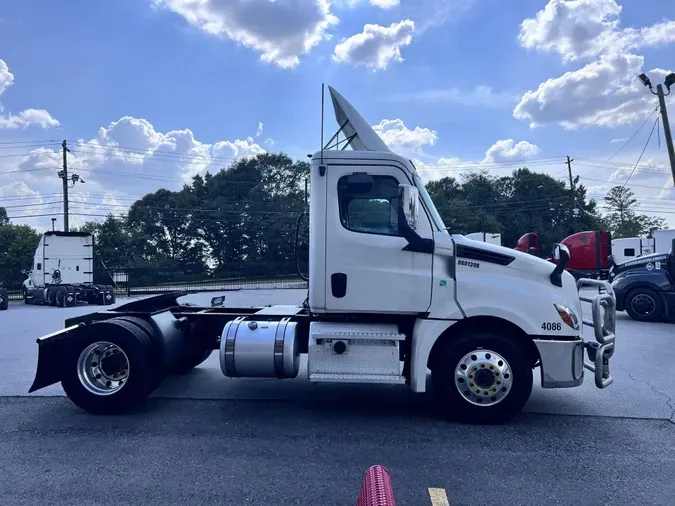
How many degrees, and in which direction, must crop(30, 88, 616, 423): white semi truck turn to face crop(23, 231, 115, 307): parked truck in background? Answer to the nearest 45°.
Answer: approximately 135° to its left

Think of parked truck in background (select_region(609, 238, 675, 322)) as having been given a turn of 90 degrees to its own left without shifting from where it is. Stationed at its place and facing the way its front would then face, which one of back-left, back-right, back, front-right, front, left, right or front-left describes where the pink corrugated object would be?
front

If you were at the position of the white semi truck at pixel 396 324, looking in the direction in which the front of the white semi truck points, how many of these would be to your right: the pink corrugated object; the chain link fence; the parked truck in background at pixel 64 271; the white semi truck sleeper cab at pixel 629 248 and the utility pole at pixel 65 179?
1

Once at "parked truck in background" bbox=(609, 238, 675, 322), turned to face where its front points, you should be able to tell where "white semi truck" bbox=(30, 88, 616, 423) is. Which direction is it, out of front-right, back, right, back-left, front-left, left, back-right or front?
left

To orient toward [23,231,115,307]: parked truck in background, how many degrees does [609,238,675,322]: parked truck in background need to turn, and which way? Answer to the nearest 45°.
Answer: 0° — it already faces it

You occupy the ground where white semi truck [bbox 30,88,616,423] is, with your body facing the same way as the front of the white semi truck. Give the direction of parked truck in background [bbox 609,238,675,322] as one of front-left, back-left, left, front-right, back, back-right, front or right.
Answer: front-left

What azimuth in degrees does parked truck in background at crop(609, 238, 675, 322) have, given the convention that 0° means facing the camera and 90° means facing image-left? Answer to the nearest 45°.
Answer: approximately 90°

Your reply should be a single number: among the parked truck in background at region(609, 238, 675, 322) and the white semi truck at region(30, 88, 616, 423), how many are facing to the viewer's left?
1

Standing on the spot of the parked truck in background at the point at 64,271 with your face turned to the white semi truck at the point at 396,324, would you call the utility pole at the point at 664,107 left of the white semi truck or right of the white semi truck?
left

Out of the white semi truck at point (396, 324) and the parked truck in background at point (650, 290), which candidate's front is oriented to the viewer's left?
the parked truck in background

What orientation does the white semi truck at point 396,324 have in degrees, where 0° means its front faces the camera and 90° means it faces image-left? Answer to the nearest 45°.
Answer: approximately 270°

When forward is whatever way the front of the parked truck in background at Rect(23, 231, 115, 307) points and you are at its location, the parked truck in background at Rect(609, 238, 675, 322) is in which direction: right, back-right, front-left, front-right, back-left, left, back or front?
back

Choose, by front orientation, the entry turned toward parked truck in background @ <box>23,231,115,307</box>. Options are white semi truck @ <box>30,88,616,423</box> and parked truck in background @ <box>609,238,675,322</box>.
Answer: parked truck in background @ <box>609,238,675,322</box>

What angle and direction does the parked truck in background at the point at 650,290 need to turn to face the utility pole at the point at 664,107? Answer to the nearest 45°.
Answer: approximately 90° to its right
